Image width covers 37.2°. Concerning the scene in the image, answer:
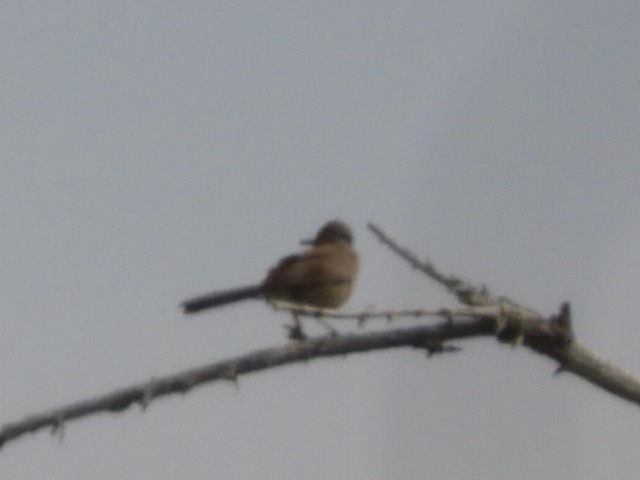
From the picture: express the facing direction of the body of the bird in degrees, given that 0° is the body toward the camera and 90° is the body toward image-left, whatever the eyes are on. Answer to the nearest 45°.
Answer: approximately 270°
